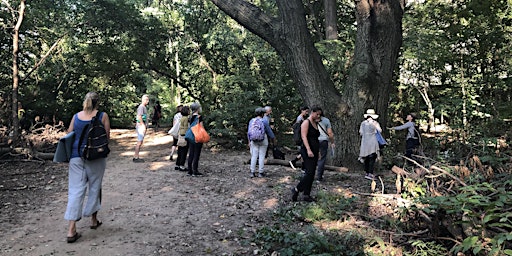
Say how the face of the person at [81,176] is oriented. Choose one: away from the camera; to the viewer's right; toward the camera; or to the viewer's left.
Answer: away from the camera

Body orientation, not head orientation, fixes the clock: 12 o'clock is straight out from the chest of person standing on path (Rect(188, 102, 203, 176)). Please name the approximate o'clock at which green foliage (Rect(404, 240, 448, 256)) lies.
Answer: The green foliage is roughly at 2 o'clock from the person standing on path.

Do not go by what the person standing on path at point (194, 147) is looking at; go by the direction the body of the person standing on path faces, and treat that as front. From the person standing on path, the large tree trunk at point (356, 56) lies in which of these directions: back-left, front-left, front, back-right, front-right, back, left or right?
front

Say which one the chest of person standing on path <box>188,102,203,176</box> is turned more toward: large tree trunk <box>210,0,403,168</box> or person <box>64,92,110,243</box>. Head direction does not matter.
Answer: the large tree trunk
